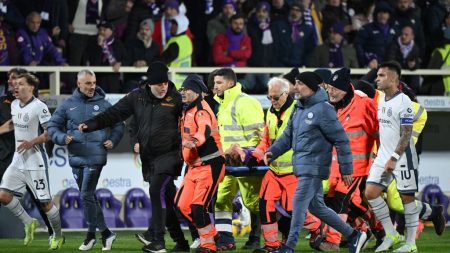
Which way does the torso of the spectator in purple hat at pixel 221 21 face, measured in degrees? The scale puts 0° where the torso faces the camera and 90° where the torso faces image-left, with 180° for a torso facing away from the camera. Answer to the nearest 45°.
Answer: approximately 0°

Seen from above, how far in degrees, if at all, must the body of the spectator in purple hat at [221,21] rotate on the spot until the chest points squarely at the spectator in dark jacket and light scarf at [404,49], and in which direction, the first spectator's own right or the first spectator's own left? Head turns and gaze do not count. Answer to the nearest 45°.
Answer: approximately 90° to the first spectator's own left

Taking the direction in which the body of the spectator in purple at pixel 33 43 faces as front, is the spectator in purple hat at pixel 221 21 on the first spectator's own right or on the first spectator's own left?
on the first spectator's own left

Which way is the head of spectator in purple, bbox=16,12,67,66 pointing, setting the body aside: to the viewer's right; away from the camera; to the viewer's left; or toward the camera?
toward the camera

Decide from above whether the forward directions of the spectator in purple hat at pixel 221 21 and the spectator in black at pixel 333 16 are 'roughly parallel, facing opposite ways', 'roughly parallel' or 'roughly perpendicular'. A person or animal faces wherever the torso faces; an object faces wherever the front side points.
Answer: roughly parallel

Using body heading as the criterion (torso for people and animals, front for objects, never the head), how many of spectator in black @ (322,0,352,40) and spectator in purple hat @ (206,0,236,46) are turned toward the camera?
2

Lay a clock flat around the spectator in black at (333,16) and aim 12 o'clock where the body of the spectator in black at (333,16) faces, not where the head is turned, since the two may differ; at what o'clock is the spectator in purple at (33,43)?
the spectator in purple at (33,43) is roughly at 2 o'clock from the spectator in black at (333,16).

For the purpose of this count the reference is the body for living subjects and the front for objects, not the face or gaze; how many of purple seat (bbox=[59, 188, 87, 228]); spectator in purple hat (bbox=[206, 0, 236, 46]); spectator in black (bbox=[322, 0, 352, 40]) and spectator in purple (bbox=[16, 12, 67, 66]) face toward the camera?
4

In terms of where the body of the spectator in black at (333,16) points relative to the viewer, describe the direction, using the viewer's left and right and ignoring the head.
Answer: facing the viewer

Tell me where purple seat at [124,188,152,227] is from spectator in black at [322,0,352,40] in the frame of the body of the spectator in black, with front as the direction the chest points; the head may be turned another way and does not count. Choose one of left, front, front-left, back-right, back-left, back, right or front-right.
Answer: front-right

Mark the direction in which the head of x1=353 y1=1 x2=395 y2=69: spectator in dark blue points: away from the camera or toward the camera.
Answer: toward the camera

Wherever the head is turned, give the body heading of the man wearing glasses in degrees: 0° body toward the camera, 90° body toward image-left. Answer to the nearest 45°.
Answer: approximately 45°

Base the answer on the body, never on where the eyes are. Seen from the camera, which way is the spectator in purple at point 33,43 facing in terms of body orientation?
toward the camera

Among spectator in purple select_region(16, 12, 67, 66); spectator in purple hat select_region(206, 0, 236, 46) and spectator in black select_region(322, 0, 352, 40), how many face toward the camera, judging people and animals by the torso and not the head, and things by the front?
3
